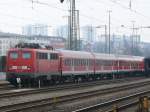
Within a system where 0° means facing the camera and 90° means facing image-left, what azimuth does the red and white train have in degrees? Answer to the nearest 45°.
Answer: approximately 45°
